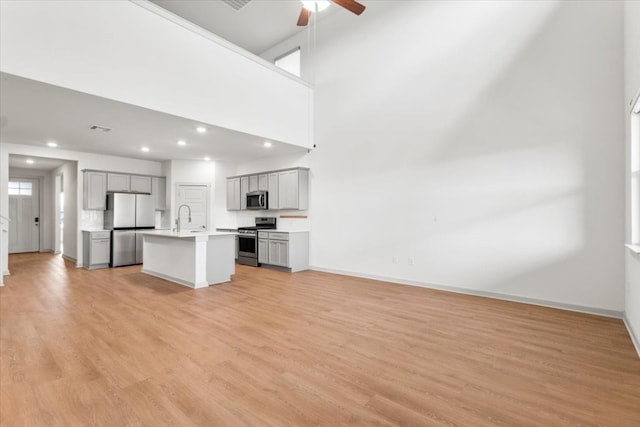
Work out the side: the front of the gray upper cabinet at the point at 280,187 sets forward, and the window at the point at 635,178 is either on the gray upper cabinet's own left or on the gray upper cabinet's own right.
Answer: on the gray upper cabinet's own left

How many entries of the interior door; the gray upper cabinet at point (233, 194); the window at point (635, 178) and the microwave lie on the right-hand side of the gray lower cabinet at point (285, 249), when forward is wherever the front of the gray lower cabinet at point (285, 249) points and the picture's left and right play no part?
3

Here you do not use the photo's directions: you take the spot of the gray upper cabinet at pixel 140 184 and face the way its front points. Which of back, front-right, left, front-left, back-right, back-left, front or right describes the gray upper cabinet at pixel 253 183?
front-left

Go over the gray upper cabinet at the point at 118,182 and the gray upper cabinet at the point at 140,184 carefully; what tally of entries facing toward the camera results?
2

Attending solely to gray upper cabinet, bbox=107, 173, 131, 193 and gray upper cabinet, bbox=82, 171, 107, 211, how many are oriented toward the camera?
2

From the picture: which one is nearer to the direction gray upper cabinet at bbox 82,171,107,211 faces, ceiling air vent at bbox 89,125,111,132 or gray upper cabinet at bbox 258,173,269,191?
the ceiling air vent

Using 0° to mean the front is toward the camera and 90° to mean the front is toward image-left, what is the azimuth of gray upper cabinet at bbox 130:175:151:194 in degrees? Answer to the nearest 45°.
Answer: approximately 0°

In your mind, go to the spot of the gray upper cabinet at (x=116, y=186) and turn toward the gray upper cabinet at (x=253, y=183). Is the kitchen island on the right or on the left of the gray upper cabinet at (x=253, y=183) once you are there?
right

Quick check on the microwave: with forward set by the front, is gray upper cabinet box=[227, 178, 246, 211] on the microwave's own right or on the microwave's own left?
on the microwave's own right

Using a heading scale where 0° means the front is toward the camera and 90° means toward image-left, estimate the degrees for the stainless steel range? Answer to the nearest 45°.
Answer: approximately 45°

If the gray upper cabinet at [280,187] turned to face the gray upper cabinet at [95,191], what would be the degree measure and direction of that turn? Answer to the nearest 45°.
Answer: approximately 45° to its right
